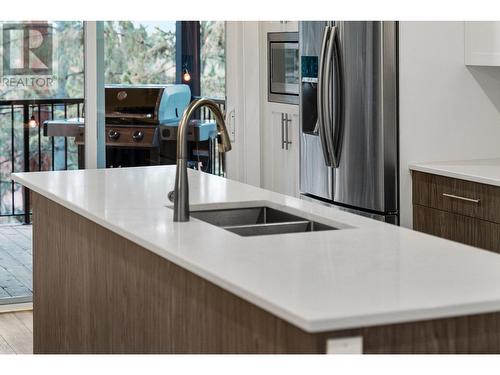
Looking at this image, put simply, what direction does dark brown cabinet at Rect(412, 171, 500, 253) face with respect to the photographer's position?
facing the viewer and to the left of the viewer

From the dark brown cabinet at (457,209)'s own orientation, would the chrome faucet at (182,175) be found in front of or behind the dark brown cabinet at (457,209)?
in front

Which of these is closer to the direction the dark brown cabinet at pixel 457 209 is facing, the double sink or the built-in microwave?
the double sink

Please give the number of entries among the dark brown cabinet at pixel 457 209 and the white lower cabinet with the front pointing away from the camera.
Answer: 0

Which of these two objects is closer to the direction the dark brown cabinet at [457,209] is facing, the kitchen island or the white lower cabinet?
the kitchen island
